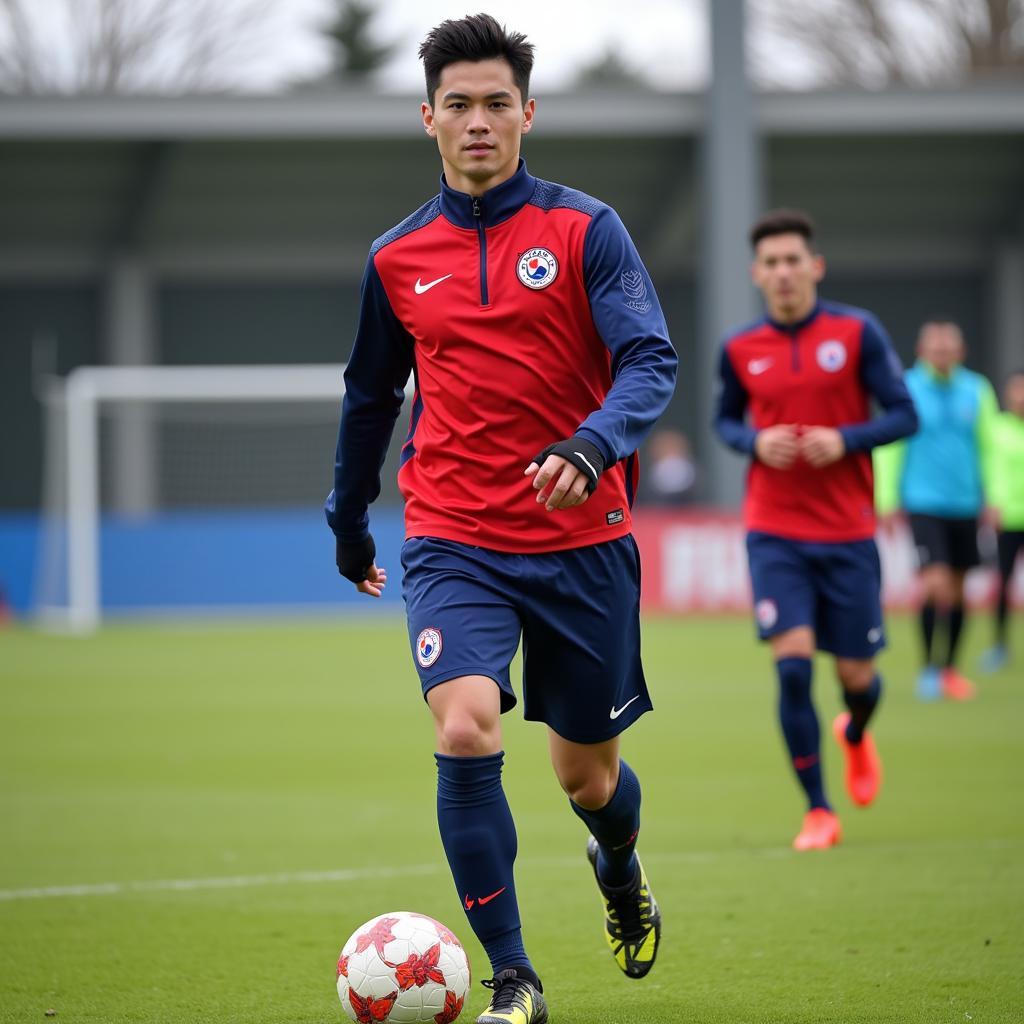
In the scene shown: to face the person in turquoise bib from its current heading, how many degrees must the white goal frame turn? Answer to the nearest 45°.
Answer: approximately 45° to its left

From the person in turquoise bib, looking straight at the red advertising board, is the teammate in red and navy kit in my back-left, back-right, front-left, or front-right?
back-left

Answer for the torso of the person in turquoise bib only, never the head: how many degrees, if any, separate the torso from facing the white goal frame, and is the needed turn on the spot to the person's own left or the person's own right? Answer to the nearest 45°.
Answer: approximately 135° to the person's own right

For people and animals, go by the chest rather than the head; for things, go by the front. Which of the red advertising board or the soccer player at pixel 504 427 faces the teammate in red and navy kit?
the red advertising board

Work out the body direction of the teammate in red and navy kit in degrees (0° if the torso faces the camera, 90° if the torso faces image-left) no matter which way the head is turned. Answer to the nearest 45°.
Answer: approximately 0°

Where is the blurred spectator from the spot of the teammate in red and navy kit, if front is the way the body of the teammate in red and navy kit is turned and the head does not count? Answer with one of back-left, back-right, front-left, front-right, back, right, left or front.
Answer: back

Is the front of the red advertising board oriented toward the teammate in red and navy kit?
yes

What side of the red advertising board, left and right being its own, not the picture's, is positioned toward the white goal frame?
right

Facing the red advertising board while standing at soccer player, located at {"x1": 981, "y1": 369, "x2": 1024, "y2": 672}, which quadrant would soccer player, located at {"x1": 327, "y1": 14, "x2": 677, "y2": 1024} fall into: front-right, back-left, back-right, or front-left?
back-left
